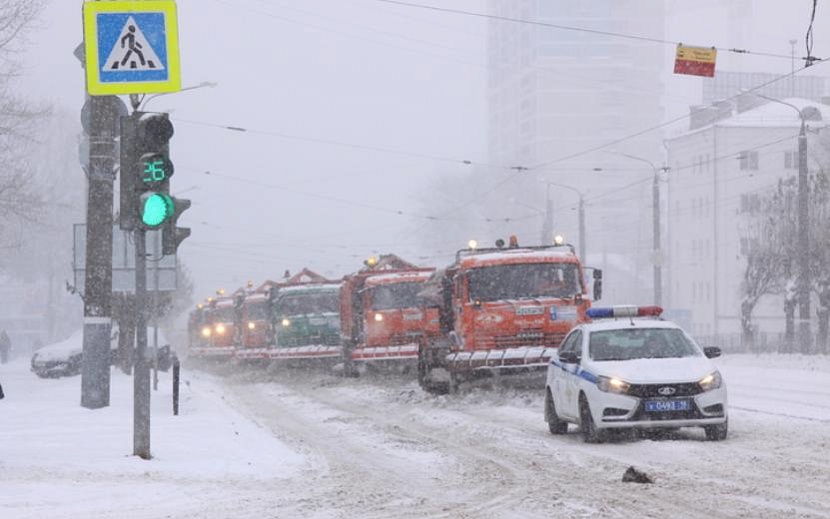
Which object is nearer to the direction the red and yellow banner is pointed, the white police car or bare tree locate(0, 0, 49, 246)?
the white police car

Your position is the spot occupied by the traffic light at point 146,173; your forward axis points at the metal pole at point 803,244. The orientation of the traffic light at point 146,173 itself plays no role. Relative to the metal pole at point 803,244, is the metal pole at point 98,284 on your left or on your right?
left

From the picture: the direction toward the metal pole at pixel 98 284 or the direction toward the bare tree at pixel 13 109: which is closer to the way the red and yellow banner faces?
the metal pole

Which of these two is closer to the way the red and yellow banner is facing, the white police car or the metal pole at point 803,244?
the white police car

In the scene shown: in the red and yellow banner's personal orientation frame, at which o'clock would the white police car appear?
The white police car is roughly at 12 o'clock from the red and yellow banner.

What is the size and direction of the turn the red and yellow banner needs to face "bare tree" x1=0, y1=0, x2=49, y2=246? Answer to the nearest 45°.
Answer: approximately 90° to its right

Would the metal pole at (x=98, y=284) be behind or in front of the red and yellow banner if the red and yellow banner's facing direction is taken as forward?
in front

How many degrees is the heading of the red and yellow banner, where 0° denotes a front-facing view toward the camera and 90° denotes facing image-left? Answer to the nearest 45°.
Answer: approximately 0°

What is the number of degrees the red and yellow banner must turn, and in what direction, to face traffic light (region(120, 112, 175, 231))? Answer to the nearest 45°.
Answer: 0° — it already faces it

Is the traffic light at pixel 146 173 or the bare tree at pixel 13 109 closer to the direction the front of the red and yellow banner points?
the traffic light
